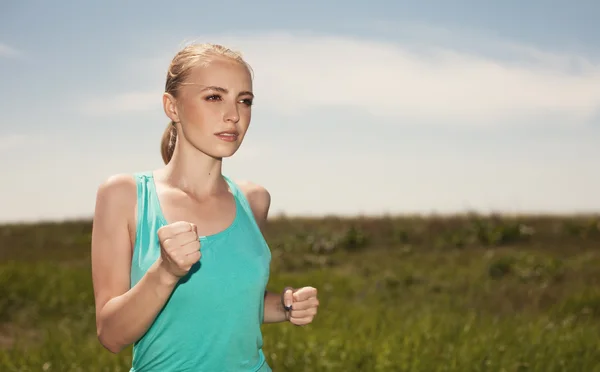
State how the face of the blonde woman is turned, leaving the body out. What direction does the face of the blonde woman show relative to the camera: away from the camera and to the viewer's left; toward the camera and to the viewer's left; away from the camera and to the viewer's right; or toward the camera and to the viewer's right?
toward the camera and to the viewer's right

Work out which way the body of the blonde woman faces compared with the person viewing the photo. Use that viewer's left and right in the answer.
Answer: facing the viewer and to the right of the viewer
